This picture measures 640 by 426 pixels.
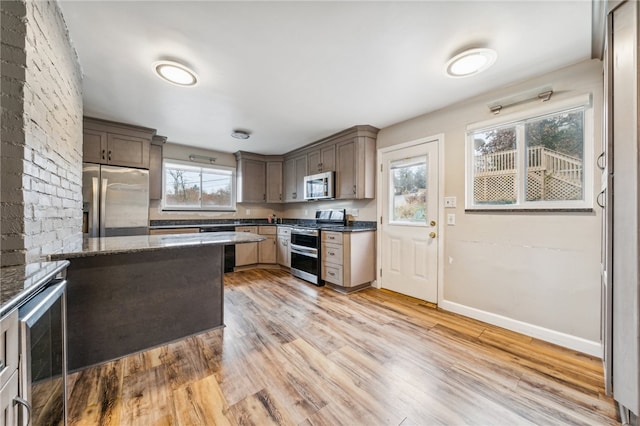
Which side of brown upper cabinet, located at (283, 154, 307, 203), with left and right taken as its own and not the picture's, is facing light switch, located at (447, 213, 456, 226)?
left

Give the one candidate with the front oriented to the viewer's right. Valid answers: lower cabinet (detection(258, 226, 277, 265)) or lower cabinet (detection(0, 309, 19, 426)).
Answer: lower cabinet (detection(0, 309, 19, 426))

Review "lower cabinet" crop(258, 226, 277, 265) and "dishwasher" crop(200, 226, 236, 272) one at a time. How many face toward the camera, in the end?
2

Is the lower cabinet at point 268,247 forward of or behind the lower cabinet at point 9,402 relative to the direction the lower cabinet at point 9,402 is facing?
forward

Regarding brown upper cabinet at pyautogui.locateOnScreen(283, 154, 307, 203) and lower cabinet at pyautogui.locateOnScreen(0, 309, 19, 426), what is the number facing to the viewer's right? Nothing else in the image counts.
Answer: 1

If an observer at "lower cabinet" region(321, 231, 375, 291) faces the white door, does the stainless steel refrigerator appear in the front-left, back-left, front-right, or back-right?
back-right

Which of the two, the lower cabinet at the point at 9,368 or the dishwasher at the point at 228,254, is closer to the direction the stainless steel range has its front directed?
the lower cabinet

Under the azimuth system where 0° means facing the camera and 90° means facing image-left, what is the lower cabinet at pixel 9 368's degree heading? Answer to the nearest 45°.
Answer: approximately 270°
